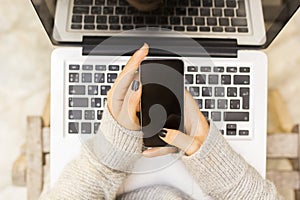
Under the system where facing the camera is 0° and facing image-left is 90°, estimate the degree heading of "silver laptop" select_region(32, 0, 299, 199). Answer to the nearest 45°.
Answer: approximately 0°
